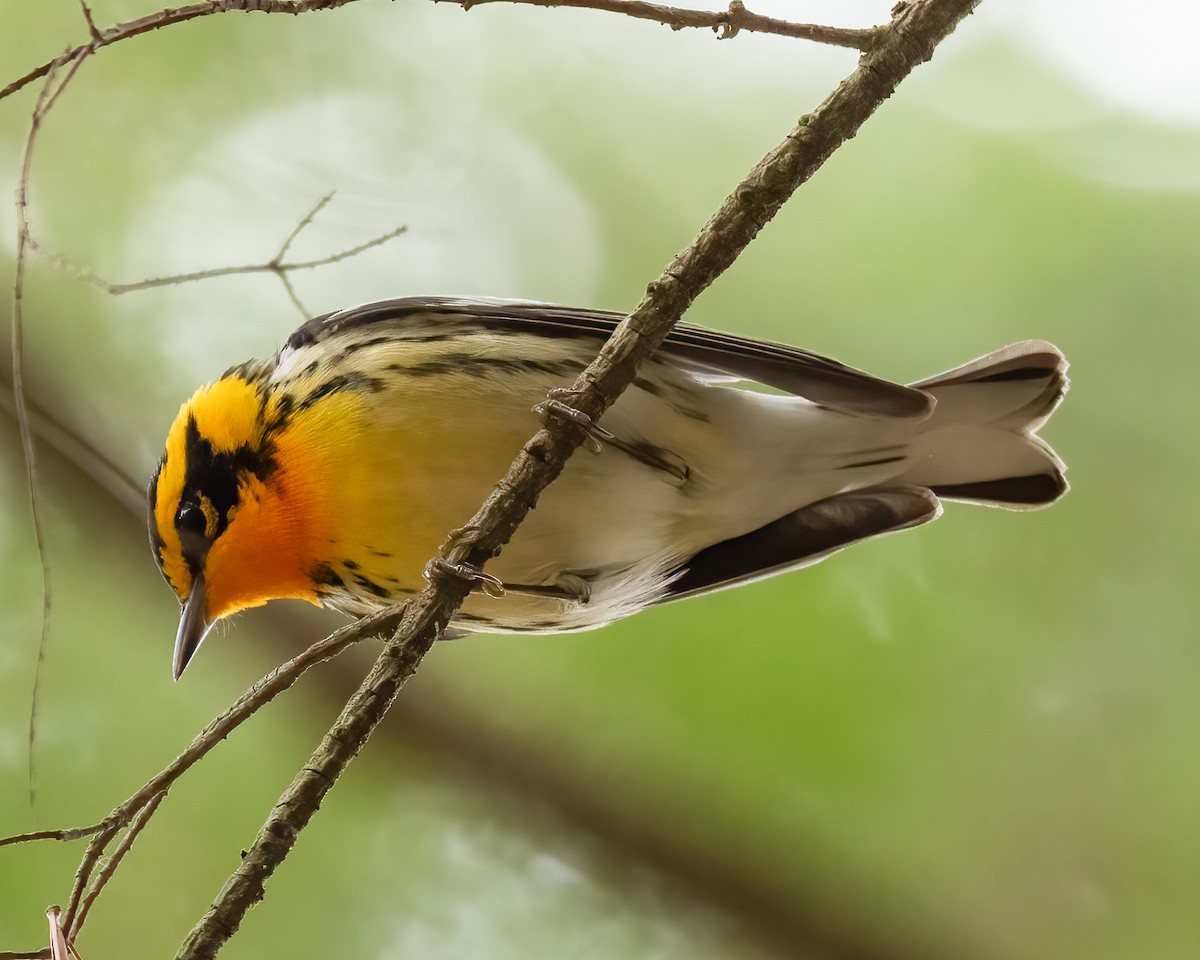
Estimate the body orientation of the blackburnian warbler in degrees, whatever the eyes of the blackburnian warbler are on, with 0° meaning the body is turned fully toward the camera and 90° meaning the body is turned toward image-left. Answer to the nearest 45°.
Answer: approximately 90°

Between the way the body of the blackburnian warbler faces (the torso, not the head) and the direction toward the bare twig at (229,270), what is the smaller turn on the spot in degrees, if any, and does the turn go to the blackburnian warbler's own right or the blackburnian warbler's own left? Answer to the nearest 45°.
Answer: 0° — it already faces it
